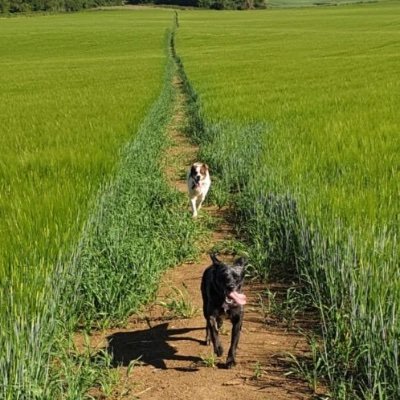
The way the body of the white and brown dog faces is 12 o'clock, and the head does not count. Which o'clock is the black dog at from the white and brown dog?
The black dog is roughly at 12 o'clock from the white and brown dog.

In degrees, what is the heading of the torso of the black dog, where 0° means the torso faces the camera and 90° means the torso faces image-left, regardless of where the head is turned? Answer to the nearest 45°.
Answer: approximately 0°

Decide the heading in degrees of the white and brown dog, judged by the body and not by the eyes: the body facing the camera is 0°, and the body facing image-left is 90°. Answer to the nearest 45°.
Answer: approximately 0°

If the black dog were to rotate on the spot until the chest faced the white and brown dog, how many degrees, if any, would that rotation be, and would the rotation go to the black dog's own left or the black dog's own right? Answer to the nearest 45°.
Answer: approximately 180°

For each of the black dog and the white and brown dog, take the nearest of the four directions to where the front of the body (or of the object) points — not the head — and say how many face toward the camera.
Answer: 2
